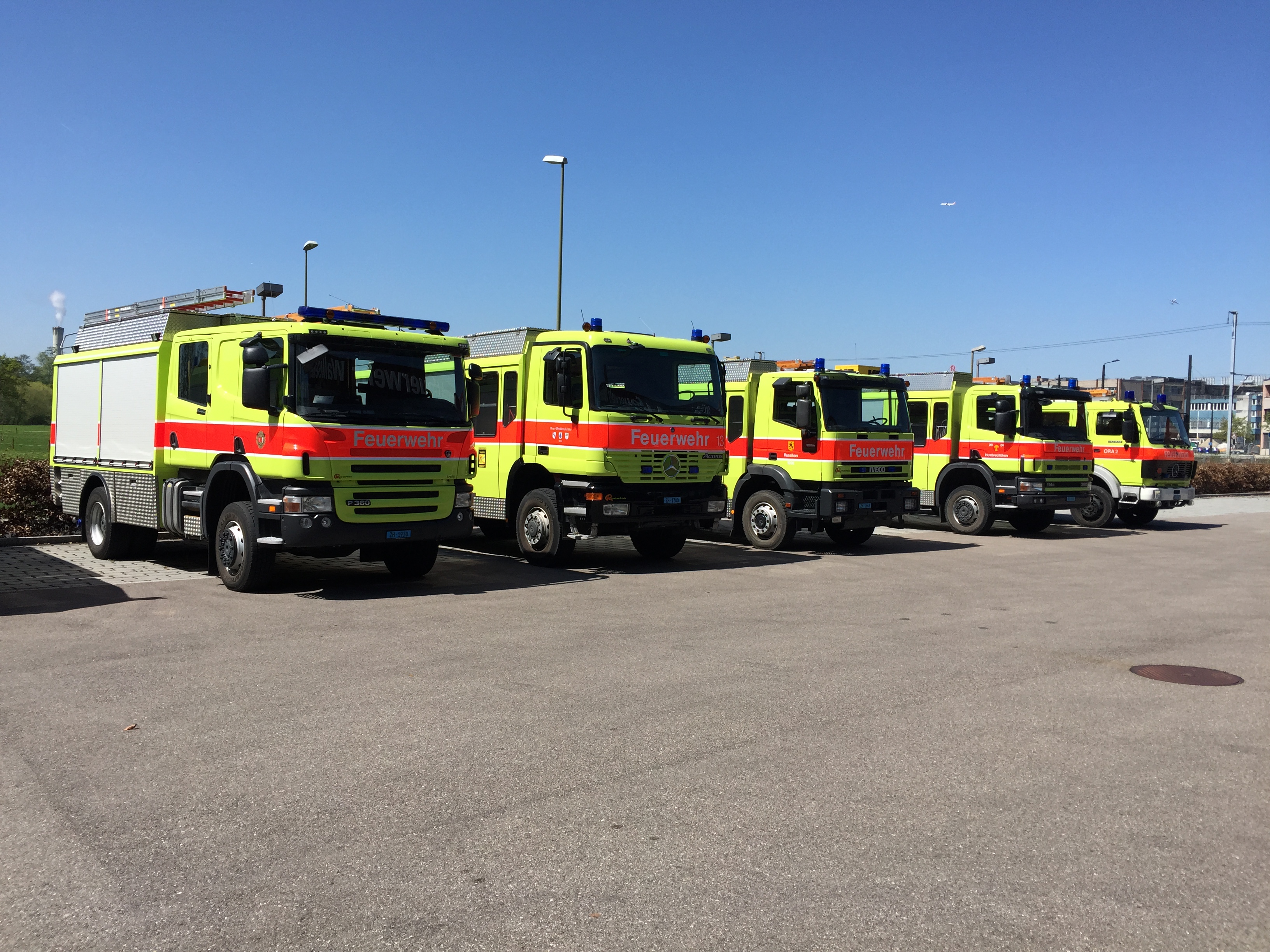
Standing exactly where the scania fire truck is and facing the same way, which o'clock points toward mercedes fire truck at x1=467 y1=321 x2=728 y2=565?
The mercedes fire truck is roughly at 10 o'clock from the scania fire truck.

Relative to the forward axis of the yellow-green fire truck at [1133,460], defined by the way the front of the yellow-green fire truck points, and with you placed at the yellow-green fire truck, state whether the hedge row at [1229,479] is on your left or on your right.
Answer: on your left

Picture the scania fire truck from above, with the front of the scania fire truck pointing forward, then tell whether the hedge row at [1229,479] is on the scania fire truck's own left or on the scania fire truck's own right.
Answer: on the scania fire truck's own left

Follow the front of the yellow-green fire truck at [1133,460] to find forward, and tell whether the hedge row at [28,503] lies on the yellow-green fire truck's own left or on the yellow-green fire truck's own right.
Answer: on the yellow-green fire truck's own right

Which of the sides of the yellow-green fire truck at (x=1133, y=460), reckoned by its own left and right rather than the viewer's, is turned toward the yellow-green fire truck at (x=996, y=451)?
right

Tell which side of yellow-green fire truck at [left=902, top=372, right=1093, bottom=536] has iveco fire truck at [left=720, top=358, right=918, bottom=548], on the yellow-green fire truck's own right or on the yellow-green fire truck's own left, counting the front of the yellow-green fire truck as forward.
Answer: on the yellow-green fire truck's own right

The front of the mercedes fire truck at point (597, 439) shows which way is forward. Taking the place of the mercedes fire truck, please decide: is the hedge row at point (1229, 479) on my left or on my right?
on my left

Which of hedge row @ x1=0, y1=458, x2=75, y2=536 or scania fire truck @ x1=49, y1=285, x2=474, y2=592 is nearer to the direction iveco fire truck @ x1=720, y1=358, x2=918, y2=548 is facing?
the scania fire truck

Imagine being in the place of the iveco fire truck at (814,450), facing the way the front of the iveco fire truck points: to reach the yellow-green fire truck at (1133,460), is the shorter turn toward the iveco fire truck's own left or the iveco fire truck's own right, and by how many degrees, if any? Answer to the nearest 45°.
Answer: approximately 90° to the iveco fire truck's own left

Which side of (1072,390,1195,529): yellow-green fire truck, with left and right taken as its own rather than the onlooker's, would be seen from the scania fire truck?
right
